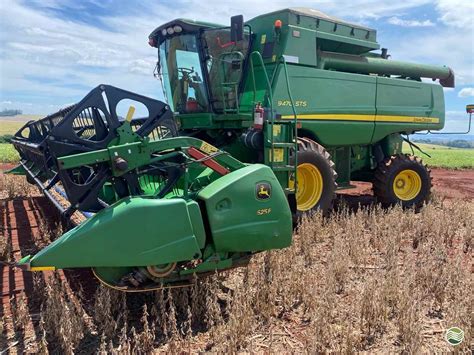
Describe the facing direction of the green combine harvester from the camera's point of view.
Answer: facing the viewer and to the left of the viewer
